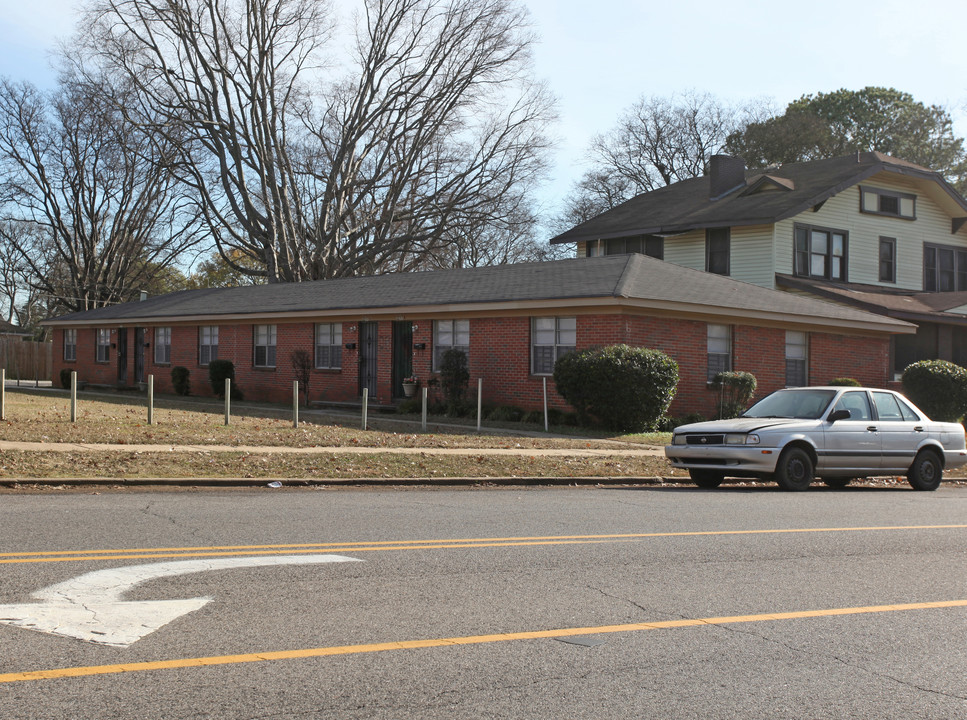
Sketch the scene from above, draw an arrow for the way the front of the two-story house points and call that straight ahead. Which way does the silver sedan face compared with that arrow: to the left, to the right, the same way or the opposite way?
to the right

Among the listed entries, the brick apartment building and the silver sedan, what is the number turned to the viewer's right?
0

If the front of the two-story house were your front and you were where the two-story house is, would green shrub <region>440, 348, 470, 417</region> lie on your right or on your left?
on your right

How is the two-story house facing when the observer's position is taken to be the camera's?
facing the viewer and to the right of the viewer

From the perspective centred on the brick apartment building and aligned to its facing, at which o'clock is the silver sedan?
The silver sedan is roughly at 10 o'clock from the brick apartment building.

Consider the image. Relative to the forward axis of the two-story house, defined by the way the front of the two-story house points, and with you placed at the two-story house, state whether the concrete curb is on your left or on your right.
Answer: on your right

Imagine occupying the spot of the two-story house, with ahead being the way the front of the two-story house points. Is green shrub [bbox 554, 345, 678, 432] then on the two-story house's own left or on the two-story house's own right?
on the two-story house's own right
